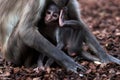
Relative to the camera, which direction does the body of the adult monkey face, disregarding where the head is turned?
to the viewer's right
